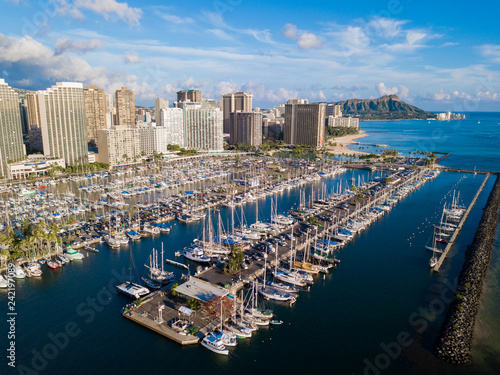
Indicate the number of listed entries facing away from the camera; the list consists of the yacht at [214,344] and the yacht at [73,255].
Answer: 0

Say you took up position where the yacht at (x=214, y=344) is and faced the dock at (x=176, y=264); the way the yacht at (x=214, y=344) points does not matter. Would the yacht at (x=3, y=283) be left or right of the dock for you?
left

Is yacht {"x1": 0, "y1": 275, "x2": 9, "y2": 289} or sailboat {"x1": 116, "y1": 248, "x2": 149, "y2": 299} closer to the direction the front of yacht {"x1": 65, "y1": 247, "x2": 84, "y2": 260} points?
the sailboat

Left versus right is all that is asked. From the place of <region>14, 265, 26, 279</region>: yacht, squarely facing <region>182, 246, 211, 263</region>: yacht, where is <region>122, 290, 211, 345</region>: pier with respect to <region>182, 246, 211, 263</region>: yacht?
right

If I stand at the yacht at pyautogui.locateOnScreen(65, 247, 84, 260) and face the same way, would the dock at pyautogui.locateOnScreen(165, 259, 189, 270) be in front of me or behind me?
in front

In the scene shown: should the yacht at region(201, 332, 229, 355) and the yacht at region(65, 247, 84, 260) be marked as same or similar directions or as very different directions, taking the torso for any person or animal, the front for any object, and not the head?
same or similar directions
